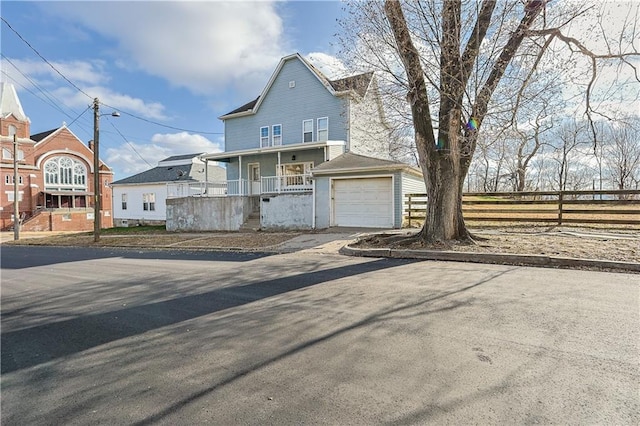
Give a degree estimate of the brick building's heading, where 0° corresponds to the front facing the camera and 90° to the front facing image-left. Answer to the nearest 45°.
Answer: approximately 0°

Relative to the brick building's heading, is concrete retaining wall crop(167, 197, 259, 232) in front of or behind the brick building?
in front

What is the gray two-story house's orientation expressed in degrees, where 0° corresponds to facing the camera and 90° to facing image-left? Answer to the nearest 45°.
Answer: approximately 0°

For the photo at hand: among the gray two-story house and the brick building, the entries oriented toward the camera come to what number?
2

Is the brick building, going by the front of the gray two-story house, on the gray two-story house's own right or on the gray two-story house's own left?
on the gray two-story house's own right
